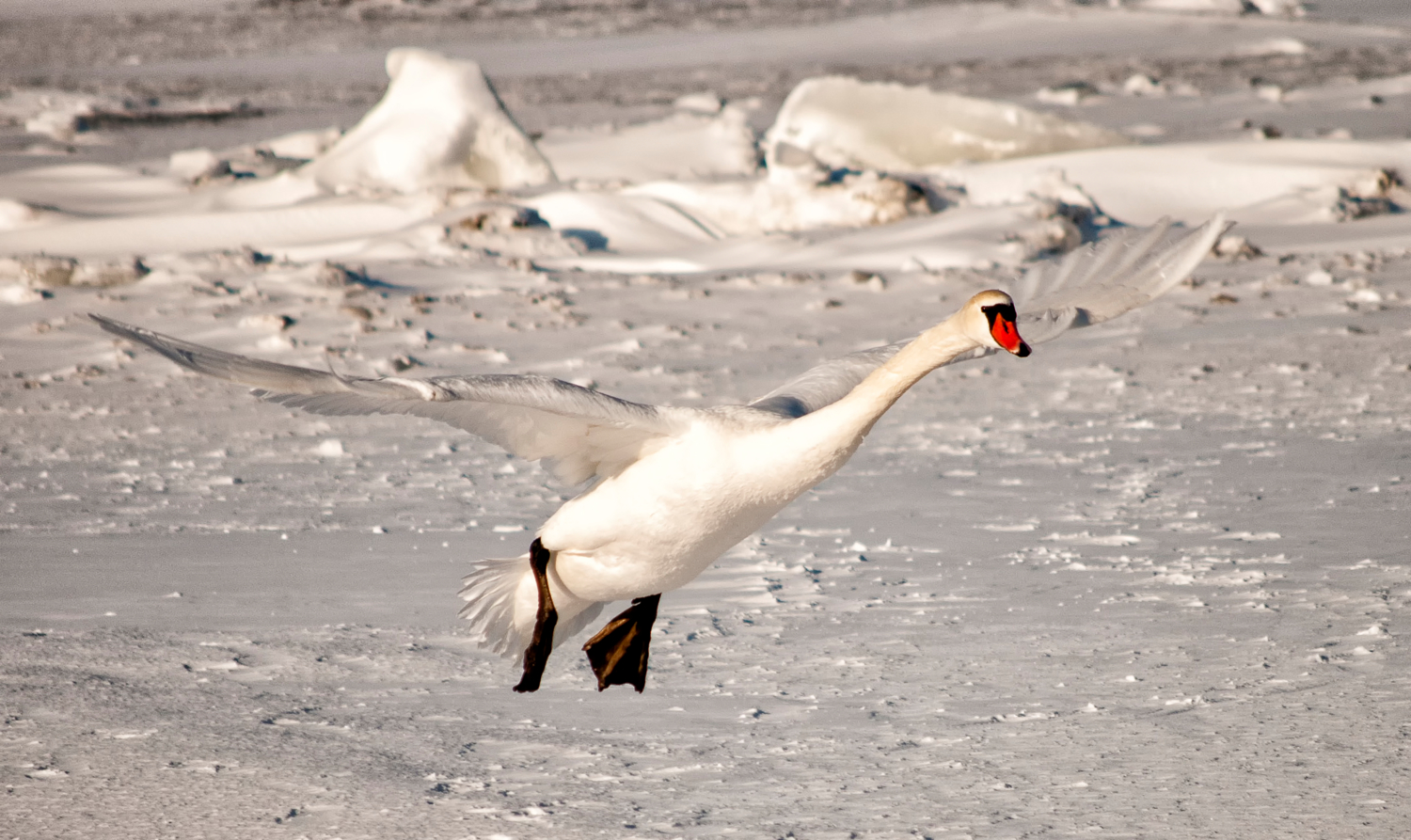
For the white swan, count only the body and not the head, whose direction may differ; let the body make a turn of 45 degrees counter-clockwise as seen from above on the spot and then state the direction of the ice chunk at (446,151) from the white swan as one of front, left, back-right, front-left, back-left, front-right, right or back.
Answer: left

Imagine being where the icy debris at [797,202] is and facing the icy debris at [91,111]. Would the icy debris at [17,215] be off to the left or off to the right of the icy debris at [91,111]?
left

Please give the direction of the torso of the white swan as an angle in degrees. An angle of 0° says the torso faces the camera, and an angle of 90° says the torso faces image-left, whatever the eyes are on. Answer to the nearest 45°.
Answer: approximately 315°

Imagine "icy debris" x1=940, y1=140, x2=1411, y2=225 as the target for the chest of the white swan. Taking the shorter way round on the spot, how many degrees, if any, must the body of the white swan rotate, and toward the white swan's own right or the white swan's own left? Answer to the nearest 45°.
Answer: approximately 90° to the white swan's own left

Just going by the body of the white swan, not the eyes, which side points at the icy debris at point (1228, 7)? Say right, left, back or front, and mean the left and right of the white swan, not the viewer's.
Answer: left

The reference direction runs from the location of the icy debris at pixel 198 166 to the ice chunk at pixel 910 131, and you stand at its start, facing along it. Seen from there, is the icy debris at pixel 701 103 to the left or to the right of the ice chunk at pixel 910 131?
left
